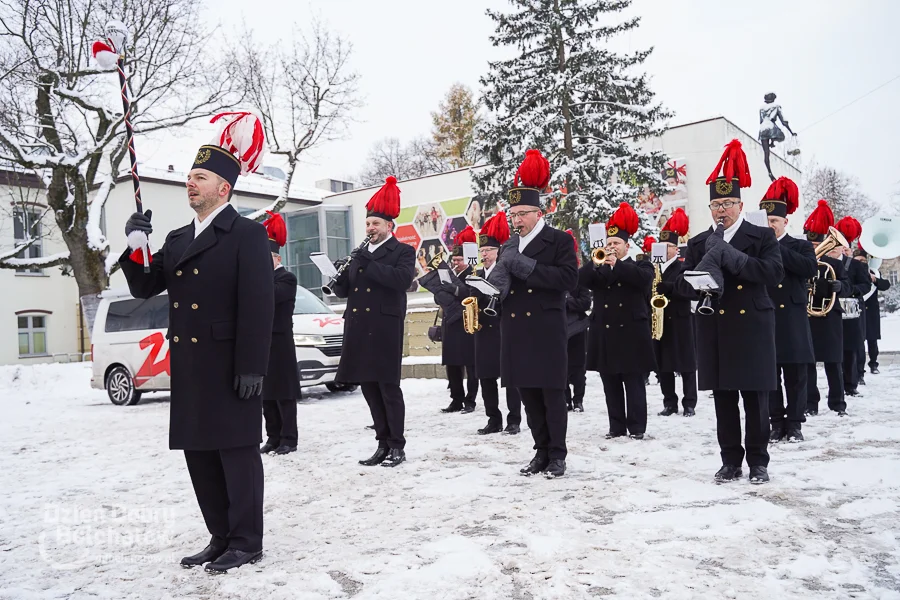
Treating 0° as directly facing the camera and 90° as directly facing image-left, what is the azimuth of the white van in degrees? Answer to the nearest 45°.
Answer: approximately 315°

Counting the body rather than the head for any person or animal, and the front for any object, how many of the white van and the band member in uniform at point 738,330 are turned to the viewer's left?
0

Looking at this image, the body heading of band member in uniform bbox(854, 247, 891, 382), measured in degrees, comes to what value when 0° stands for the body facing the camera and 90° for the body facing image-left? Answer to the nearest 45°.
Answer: approximately 45°

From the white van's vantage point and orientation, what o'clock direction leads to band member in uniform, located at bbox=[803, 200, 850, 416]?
The band member in uniform is roughly at 12 o'clock from the white van.

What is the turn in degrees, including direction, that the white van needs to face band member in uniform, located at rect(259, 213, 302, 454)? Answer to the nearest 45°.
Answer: approximately 45° to its right

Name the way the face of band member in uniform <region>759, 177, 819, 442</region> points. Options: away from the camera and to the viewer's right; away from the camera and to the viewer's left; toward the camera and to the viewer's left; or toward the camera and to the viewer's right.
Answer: toward the camera and to the viewer's left

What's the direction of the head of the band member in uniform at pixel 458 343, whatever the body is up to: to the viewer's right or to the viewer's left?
to the viewer's left

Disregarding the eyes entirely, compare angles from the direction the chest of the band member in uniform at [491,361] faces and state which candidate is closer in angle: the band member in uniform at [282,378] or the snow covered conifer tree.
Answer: the band member in uniform

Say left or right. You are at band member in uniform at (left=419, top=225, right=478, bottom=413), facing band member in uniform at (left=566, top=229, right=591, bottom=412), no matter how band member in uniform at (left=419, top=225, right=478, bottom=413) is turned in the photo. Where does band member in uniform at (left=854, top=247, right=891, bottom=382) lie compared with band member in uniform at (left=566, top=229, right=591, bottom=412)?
left

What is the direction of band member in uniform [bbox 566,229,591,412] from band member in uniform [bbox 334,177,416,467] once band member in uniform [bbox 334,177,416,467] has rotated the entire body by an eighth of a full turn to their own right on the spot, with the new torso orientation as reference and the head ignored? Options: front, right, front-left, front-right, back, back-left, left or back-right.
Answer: back-right

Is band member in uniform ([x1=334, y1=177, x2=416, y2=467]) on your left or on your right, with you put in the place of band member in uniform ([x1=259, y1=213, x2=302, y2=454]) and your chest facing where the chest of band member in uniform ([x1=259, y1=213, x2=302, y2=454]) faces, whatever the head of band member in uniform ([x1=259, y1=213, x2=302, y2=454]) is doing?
on your left

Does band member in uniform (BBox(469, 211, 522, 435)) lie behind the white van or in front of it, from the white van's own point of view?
in front
